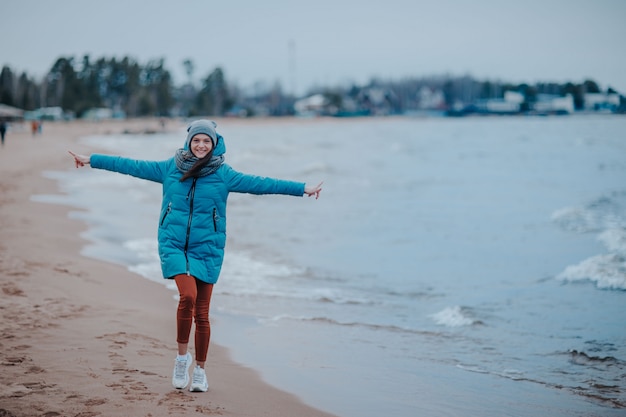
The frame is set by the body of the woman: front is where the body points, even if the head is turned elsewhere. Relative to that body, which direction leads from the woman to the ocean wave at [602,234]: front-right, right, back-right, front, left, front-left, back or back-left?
back-left

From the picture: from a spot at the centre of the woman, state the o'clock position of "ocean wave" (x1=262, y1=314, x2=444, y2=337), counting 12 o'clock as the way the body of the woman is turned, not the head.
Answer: The ocean wave is roughly at 7 o'clock from the woman.

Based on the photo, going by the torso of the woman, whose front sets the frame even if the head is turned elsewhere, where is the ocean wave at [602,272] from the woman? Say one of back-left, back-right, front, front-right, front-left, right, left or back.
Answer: back-left

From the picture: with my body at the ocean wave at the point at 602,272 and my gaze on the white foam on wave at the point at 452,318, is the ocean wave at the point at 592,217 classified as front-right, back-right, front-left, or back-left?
back-right

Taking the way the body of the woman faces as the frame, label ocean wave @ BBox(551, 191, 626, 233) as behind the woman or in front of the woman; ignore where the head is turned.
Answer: behind

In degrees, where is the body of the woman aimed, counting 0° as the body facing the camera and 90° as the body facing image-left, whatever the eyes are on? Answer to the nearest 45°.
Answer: approximately 0°
